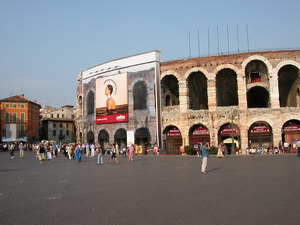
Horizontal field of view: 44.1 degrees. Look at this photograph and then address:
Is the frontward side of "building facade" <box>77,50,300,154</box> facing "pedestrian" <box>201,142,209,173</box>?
yes

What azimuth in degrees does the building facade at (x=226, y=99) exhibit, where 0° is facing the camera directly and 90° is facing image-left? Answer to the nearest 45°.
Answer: approximately 0°
